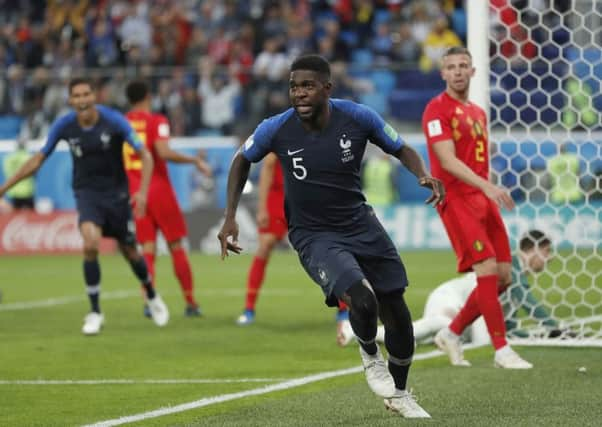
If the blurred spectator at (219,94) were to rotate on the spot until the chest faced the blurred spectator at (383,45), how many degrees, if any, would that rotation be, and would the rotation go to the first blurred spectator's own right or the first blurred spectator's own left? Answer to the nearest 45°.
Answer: approximately 90° to the first blurred spectator's own left

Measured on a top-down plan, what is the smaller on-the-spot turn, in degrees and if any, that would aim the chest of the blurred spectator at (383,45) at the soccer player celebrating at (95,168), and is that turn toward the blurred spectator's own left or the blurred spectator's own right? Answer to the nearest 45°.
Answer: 0° — they already face them

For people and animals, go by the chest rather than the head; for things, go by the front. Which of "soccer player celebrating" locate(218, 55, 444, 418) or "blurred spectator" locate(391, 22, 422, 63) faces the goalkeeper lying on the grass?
the blurred spectator

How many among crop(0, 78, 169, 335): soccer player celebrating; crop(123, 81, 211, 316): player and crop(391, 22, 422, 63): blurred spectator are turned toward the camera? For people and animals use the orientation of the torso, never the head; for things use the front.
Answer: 2

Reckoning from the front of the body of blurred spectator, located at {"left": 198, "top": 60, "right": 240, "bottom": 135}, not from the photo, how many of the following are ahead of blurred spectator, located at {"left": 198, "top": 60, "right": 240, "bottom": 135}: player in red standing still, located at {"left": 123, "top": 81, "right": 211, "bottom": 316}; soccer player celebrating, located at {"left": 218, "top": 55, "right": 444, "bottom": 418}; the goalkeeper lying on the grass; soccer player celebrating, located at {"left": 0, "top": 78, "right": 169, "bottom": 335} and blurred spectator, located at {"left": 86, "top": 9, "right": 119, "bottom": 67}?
4

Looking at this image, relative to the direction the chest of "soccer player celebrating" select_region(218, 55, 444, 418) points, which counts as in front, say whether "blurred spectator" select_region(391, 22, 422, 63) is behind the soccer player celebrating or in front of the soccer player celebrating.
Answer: behind

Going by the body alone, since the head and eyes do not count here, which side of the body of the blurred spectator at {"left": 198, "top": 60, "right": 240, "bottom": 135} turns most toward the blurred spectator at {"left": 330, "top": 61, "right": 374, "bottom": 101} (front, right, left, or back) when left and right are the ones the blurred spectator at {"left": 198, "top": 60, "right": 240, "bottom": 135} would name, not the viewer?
left

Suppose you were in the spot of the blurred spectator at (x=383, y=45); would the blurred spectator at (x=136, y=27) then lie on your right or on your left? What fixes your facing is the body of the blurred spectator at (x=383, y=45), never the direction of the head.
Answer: on your right
